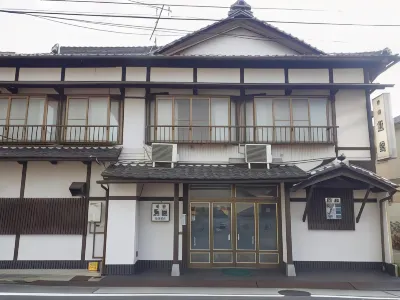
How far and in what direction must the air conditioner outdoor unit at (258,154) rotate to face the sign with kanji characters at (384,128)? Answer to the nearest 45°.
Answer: approximately 90° to its left

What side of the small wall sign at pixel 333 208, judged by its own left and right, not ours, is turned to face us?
front

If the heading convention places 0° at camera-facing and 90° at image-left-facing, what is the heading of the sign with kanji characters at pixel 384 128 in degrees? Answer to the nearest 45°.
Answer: approximately 45°

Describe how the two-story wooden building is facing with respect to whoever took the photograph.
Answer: facing the viewer

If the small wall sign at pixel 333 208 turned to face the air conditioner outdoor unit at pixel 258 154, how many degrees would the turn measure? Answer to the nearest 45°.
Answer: approximately 45° to its right

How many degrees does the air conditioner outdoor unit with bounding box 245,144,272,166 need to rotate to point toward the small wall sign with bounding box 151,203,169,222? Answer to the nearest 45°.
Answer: approximately 90° to its right

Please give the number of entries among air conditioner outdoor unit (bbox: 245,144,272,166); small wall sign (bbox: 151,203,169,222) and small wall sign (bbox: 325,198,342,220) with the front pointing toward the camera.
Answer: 3

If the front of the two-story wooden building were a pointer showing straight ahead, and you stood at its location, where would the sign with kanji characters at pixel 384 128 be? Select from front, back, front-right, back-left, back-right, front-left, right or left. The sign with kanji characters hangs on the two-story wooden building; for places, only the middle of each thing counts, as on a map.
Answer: left

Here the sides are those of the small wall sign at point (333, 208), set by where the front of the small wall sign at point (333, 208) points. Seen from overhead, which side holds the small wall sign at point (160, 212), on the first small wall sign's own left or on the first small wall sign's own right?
on the first small wall sign's own right

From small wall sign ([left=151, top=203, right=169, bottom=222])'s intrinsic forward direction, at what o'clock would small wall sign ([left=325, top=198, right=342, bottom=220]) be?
small wall sign ([left=325, top=198, right=342, bottom=220]) is roughly at 9 o'clock from small wall sign ([left=151, top=203, right=169, bottom=222]).

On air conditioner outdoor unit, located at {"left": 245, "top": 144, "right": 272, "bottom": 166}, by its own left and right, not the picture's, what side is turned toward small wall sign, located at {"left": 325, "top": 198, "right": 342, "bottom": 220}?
left
